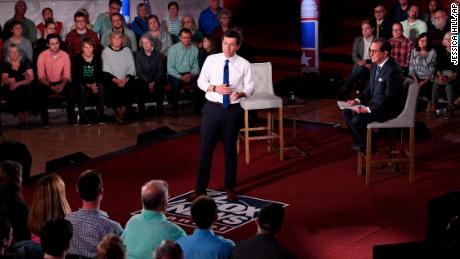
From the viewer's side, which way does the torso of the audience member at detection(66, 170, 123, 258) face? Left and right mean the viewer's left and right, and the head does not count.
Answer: facing away from the viewer

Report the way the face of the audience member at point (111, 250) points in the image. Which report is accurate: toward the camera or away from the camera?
away from the camera

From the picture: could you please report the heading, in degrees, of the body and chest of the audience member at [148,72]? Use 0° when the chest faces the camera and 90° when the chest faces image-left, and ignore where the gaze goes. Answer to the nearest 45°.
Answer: approximately 0°

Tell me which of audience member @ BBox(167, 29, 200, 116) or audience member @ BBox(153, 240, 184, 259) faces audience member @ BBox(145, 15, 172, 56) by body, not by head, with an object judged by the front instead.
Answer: audience member @ BBox(153, 240, 184, 259)

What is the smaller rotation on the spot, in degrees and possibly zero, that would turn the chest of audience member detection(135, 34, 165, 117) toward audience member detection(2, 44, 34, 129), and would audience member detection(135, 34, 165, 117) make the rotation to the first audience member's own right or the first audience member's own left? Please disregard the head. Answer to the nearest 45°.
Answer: approximately 90° to the first audience member's own right

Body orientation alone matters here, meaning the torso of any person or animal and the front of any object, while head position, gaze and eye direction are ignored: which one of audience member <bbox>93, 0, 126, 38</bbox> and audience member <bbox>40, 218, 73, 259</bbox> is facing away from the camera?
audience member <bbox>40, 218, 73, 259</bbox>

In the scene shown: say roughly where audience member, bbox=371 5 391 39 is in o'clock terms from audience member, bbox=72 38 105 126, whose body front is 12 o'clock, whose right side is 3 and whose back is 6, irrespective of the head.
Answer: audience member, bbox=371 5 391 39 is roughly at 9 o'clock from audience member, bbox=72 38 105 126.

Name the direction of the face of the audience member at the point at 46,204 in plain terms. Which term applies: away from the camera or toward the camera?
away from the camera

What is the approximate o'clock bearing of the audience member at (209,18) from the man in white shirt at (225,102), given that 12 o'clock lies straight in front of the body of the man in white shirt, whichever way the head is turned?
The audience member is roughly at 6 o'clock from the man in white shirt.

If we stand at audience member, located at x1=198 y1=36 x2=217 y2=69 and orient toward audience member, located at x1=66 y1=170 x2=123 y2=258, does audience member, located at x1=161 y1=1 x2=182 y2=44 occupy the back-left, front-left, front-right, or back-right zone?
back-right

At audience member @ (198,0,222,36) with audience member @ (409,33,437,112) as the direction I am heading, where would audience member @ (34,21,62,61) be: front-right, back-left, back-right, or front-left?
back-right

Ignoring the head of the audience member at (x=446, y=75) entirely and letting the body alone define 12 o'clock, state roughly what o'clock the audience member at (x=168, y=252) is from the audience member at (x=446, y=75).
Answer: the audience member at (x=168, y=252) is roughly at 11 o'clock from the audience member at (x=446, y=75).

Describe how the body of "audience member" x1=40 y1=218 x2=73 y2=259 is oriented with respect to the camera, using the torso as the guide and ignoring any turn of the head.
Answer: away from the camera

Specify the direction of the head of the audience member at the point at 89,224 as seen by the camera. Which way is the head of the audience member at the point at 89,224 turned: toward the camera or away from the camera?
away from the camera

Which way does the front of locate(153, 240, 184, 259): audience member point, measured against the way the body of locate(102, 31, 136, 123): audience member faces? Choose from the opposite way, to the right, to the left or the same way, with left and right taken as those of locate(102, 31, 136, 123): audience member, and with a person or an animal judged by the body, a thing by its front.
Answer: the opposite way
